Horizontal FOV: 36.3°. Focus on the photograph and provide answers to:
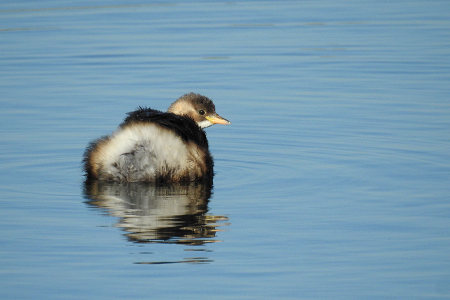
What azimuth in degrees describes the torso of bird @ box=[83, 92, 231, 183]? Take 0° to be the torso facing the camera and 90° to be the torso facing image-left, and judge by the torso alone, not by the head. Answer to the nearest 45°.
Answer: approximately 225°

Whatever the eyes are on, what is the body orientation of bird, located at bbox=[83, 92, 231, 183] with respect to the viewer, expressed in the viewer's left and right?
facing away from the viewer and to the right of the viewer
